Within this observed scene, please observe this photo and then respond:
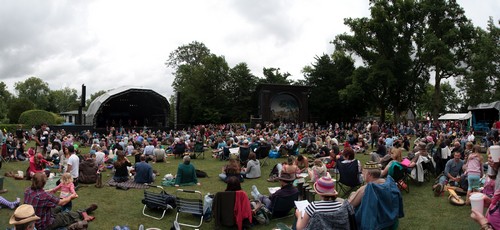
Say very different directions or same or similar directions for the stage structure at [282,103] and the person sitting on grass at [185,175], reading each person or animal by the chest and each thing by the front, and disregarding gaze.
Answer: very different directions

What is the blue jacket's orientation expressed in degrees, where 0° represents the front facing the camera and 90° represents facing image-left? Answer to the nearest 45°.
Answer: approximately 135°

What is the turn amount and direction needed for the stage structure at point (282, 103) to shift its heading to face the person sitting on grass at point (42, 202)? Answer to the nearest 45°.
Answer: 0° — it already faces them

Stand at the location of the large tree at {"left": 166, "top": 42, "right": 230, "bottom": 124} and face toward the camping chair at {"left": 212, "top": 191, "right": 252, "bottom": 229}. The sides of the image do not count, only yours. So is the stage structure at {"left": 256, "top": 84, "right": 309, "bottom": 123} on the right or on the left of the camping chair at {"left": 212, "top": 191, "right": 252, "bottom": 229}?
left

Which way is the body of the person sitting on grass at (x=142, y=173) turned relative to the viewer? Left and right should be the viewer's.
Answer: facing away from the viewer

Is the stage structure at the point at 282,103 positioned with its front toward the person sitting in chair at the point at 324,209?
yes

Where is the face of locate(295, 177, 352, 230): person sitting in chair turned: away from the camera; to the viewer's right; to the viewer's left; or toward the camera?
away from the camera

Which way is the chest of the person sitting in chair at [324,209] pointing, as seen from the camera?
away from the camera

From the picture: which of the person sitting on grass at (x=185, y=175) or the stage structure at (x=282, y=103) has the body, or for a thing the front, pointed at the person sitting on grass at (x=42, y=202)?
the stage structure
